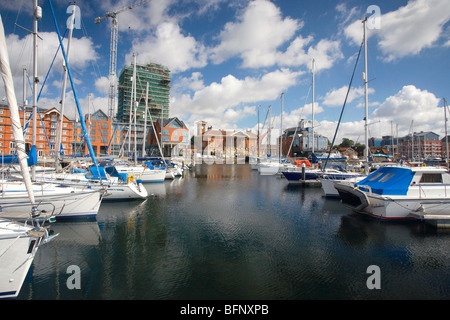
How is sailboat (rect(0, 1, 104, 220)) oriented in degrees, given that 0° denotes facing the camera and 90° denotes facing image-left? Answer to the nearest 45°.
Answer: approximately 270°

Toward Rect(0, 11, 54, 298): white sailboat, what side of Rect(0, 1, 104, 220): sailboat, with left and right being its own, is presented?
right
